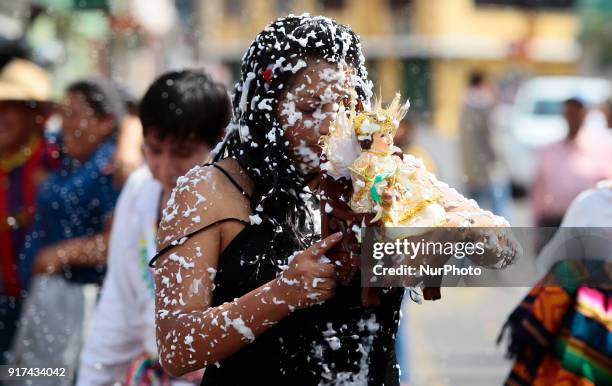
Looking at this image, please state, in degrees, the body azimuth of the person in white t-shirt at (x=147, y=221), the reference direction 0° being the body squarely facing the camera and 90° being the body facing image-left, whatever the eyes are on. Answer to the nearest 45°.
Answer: approximately 315°
